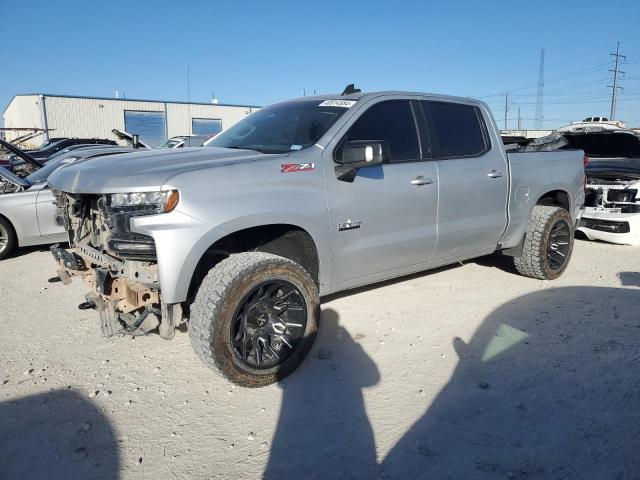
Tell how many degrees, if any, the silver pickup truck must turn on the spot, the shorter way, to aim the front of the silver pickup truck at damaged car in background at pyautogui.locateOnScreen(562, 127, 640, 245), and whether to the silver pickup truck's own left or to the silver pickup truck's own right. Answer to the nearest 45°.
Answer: approximately 180°

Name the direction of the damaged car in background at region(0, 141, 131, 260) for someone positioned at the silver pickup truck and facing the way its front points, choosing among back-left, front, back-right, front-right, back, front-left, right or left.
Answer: right

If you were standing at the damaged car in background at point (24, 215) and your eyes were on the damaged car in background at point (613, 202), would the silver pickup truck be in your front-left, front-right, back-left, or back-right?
front-right

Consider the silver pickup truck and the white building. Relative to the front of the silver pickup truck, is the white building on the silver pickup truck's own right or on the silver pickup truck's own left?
on the silver pickup truck's own right

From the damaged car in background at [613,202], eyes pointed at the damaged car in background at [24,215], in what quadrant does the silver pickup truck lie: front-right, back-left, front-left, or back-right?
front-left
